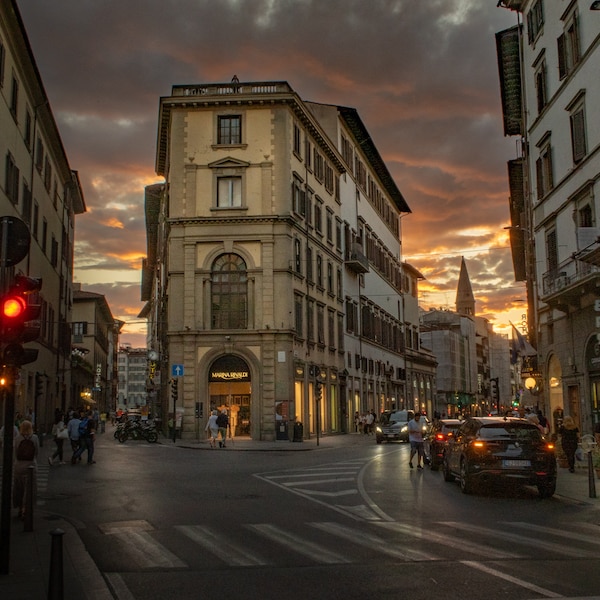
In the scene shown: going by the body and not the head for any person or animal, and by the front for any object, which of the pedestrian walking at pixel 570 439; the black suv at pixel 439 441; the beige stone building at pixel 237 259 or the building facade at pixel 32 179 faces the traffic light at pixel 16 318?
the beige stone building

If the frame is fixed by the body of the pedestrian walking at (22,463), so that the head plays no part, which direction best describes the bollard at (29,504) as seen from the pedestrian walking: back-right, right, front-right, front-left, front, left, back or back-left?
back

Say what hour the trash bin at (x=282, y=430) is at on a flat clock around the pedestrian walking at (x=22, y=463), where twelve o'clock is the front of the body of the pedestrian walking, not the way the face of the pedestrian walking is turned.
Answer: The trash bin is roughly at 1 o'clock from the pedestrian walking.

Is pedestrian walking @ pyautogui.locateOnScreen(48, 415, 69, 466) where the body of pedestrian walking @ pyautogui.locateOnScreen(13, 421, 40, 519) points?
yes

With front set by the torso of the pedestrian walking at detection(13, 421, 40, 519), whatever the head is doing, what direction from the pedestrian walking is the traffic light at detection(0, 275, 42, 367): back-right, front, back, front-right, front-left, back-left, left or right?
back

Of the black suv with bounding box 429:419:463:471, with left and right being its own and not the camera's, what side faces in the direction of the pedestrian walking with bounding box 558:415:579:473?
right

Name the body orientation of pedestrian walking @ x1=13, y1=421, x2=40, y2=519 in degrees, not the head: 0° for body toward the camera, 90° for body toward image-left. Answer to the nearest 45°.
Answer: approximately 180°

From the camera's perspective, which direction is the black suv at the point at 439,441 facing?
away from the camera

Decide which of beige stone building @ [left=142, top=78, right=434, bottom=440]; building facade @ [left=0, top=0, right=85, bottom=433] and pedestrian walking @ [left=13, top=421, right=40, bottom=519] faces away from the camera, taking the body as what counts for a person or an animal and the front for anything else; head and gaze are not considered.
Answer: the pedestrian walking

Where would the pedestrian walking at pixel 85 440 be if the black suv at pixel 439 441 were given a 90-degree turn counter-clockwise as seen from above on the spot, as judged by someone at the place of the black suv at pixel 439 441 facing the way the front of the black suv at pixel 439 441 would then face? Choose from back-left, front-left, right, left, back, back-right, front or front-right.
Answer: front
